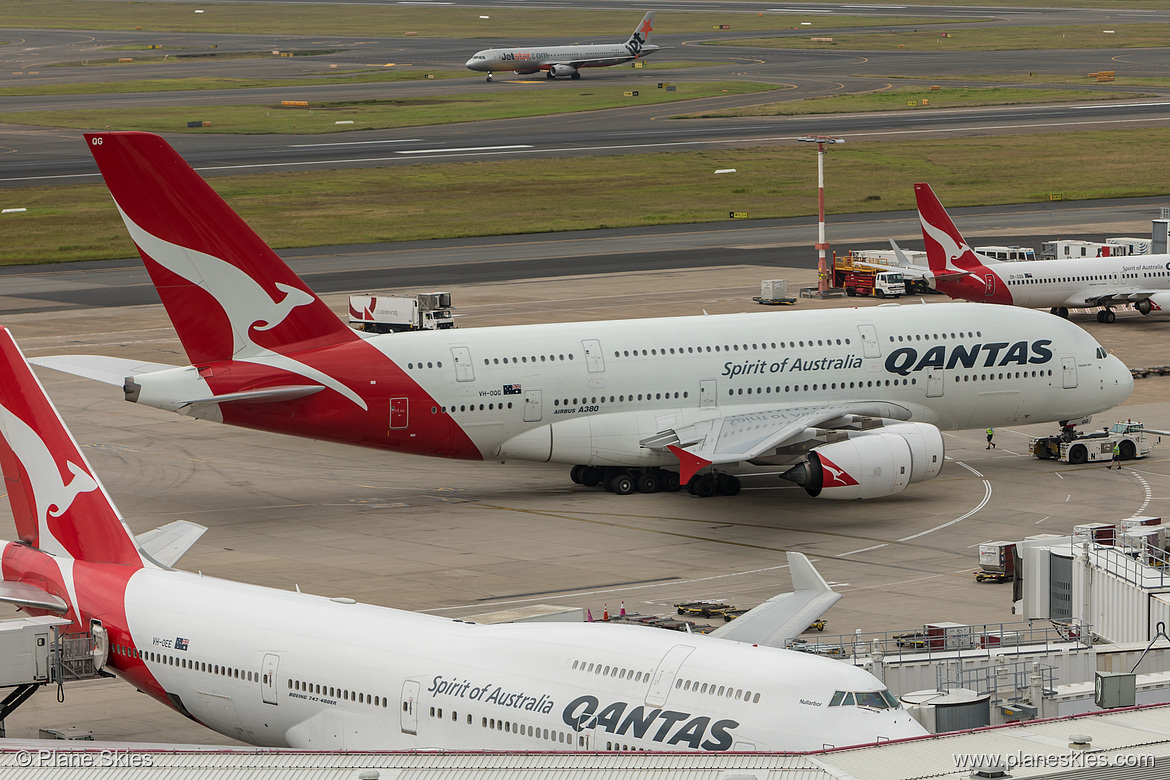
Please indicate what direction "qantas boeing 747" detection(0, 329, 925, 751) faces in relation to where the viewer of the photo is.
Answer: facing the viewer and to the right of the viewer
